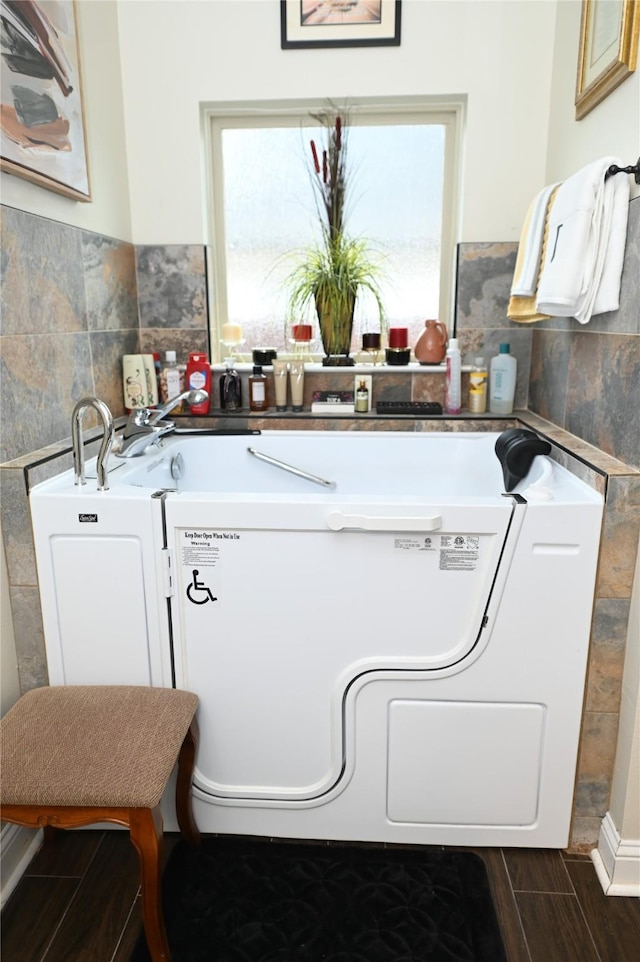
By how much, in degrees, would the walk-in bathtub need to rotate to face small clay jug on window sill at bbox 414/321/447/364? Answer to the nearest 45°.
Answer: approximately 180°

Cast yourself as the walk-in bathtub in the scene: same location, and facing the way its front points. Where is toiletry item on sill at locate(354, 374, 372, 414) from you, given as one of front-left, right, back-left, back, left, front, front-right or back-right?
back

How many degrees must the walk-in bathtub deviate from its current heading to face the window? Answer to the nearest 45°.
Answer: approximately 180°

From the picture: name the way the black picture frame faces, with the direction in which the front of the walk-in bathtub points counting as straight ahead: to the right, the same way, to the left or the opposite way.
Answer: the same way

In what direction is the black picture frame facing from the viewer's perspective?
toward the camera

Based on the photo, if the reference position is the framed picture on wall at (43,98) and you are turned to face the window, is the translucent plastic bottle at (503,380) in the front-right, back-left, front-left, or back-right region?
front-right

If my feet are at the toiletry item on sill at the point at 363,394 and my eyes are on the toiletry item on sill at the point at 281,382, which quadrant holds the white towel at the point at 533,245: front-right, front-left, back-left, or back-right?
back-left

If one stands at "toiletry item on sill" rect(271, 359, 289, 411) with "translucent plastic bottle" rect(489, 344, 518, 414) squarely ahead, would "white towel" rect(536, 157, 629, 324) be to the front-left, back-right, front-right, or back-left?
front-right

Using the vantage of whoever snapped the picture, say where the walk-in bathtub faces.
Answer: facing the viewer

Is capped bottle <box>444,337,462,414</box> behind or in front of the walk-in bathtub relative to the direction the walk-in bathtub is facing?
behind
